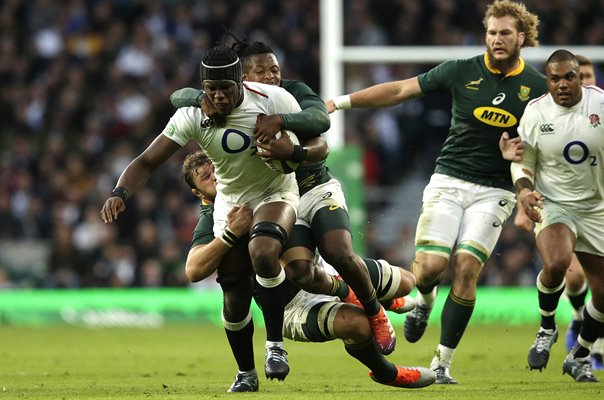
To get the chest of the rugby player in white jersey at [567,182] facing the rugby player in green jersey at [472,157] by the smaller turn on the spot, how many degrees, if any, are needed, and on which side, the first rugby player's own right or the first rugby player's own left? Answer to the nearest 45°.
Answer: approximately 90° to the first rugby player's own right

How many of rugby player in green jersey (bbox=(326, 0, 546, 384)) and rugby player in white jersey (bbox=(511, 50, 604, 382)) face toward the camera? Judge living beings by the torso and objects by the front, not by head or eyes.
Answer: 2

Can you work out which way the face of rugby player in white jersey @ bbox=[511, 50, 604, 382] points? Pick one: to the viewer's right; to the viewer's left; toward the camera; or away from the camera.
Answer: toward the camera

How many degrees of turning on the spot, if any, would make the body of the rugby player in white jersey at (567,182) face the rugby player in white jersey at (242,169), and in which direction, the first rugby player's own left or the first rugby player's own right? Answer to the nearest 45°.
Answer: approximately 45° to the first rugby player's own right

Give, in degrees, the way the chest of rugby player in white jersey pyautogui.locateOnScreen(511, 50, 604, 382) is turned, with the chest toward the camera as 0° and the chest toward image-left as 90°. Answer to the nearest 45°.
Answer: approximately 0°

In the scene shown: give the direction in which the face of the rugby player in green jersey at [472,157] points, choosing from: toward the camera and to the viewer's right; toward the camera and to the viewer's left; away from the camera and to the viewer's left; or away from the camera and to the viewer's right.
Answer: toward the camera and to the viewer's left

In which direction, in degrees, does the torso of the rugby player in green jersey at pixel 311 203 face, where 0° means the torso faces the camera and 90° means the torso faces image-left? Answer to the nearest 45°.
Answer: approximately 45°

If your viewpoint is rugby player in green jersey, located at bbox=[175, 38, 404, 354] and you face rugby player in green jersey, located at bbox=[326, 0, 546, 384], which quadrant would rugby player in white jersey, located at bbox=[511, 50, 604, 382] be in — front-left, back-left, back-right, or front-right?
front-right

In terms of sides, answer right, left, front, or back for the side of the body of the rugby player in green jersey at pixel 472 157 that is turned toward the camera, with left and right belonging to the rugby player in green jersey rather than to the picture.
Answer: front

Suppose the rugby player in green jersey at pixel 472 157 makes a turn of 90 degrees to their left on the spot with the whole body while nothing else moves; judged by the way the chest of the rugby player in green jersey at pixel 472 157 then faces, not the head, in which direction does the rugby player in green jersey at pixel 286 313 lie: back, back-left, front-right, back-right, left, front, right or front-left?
back-right

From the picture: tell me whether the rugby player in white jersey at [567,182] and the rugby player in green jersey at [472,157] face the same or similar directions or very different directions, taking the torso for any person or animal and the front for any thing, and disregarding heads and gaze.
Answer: same or similar directions
